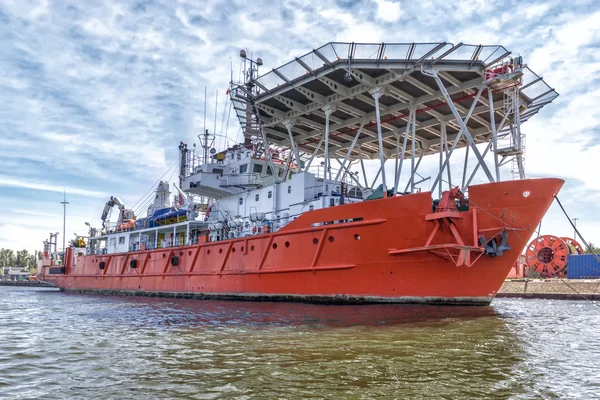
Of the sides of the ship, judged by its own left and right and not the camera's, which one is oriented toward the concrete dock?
front

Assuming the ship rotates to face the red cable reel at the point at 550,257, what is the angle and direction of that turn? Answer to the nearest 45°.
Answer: approximately 90° to its left

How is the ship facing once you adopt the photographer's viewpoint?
facing the viewer and to the right of the viewer
